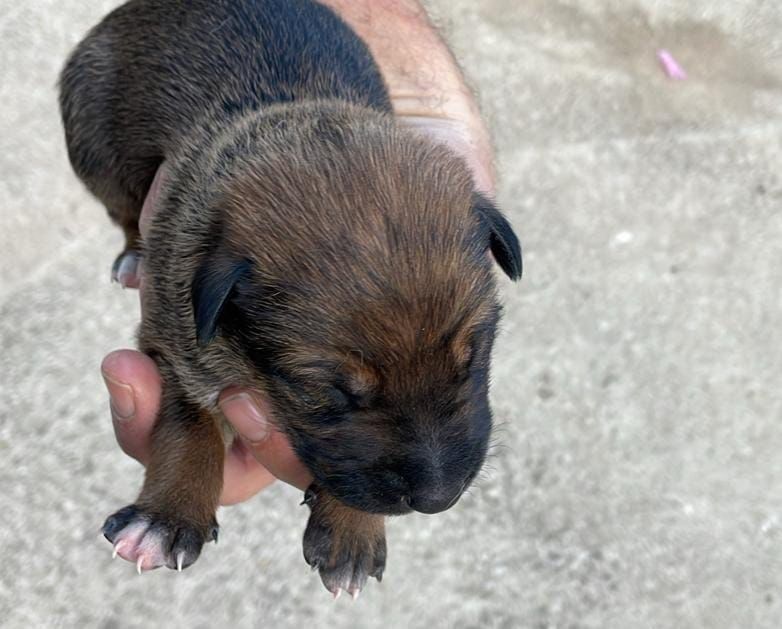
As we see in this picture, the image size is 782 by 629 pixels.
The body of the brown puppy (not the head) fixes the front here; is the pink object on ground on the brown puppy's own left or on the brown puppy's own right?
on the brown puppy's own left
